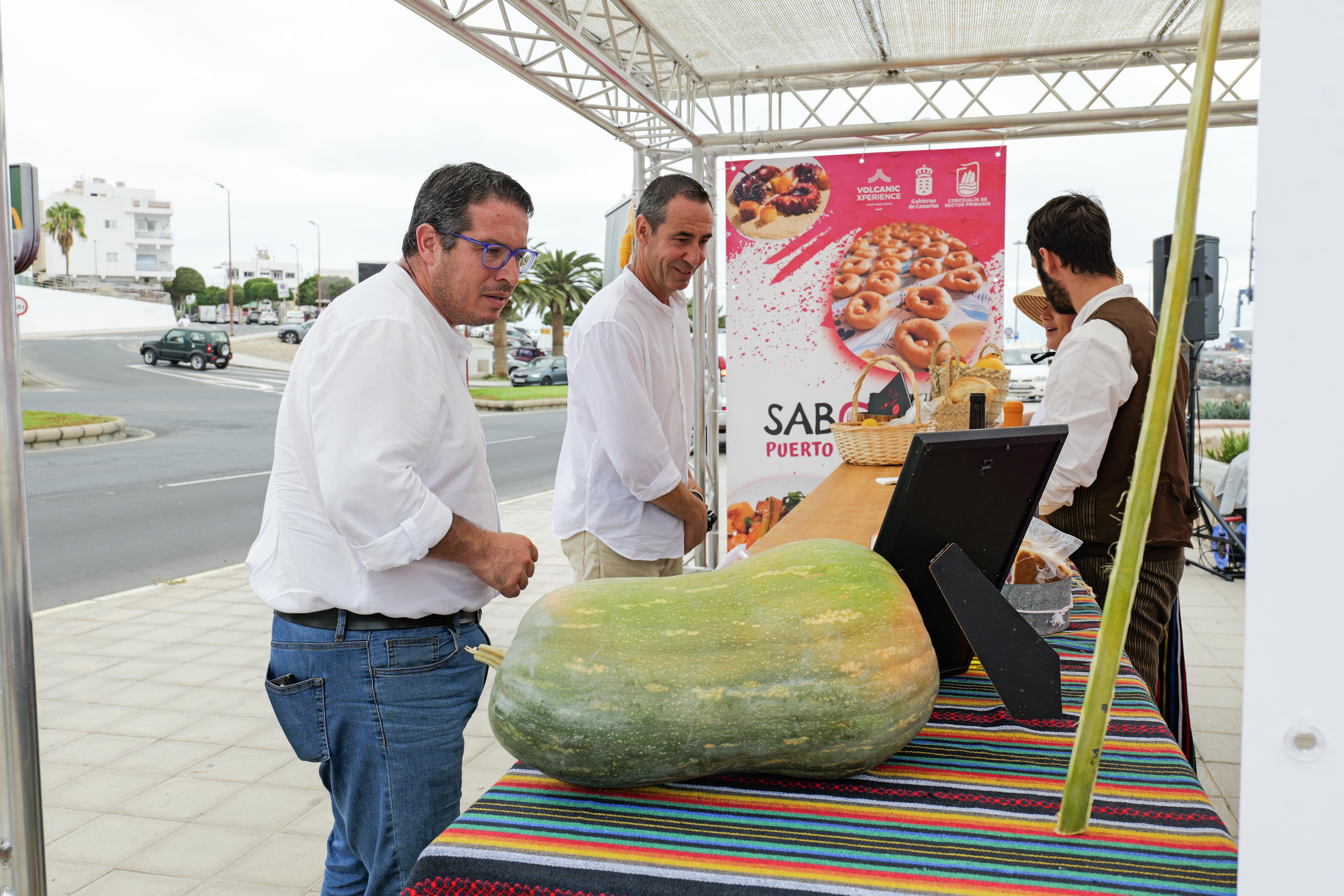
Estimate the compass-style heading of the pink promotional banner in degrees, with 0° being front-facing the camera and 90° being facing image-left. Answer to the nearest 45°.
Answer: approximately 0°

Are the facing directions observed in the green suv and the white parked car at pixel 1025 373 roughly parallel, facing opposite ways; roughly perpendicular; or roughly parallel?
roughly perpendicular

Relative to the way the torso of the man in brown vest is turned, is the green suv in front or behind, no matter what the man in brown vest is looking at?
in front

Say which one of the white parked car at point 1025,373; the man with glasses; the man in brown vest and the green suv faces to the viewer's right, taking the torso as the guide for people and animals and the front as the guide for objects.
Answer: the man with glasses

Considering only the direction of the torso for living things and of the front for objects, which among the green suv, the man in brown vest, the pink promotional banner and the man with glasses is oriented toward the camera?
the pink promotional banner

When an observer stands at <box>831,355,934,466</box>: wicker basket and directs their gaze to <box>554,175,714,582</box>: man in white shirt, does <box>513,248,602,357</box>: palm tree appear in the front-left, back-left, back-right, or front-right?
back-right

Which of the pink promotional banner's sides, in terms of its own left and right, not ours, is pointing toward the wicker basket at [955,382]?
front

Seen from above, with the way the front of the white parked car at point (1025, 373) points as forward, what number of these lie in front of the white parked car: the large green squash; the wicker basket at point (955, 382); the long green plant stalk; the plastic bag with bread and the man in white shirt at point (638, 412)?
5

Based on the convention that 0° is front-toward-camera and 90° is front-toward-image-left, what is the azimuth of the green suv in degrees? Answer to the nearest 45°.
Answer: approximately 135°

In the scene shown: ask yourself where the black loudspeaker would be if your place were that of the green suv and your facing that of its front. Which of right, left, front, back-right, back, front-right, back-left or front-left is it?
back-left

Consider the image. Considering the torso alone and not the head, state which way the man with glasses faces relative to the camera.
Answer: to the viewer's right

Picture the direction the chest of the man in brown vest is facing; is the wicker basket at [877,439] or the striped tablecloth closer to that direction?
the wicker basket
